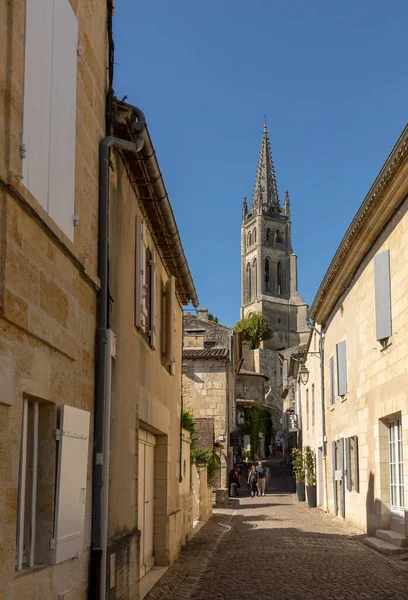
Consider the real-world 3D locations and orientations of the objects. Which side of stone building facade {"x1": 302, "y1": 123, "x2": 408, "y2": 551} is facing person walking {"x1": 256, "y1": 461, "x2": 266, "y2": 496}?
right

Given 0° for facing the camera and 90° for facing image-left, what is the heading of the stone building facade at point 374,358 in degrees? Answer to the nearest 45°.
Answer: approximately 90°

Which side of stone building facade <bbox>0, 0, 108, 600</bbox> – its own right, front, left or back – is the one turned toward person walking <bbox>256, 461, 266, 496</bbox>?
left

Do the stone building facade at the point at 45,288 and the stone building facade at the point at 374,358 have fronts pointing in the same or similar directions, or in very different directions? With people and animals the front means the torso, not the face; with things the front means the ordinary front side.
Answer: very different directions

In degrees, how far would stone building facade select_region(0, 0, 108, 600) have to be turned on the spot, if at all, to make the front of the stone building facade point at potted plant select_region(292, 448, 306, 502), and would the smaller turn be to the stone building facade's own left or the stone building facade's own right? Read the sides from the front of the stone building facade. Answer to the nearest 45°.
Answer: approximately 90° to the stone building facade's own left

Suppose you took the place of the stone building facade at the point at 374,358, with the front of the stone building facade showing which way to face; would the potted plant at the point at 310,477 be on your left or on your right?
on your right

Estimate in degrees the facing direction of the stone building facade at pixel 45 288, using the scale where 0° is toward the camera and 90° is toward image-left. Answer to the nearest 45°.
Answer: approximately 270°

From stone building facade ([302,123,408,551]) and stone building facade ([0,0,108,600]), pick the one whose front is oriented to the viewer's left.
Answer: stone building facade ([302,123,408,551])

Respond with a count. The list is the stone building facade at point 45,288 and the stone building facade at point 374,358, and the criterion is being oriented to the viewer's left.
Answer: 1
